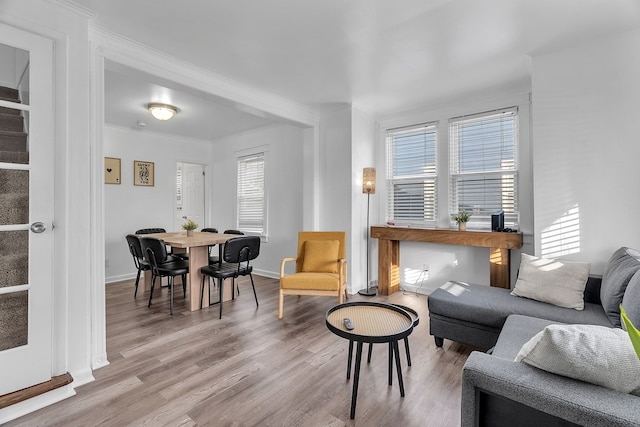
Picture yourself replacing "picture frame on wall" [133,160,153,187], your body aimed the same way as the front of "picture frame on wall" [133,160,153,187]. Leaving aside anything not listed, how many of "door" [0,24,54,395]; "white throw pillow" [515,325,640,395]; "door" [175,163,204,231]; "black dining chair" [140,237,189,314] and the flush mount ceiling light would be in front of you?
4

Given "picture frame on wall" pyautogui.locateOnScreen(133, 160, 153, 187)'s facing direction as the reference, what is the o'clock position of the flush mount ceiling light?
The flush mount ceiling light is roughly at 12 o'clock from the picture frame on wall.

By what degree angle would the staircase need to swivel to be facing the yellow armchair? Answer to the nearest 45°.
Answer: approximately 90° to its left

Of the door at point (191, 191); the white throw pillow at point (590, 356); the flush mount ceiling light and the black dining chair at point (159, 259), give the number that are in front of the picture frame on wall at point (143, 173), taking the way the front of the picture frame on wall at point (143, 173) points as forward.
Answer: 3

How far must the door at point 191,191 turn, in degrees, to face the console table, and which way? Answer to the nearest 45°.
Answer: approximately 45° to its left

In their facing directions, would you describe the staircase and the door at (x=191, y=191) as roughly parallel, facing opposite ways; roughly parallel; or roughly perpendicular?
roughly parallel

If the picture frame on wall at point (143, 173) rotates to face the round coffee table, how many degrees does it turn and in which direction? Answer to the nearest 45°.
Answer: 0° — it already faces it

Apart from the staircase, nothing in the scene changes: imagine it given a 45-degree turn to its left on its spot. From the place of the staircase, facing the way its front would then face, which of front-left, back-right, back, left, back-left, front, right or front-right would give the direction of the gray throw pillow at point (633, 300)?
front

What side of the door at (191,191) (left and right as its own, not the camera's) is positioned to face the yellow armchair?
front

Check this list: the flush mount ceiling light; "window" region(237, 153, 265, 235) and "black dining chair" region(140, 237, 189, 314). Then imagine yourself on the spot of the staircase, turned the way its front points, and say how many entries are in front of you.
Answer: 0

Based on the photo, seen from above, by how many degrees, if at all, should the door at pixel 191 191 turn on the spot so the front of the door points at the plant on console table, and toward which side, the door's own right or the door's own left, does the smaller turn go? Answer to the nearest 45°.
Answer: approximately 45° to the door's own left

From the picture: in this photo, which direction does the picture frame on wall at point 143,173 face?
toward the camera

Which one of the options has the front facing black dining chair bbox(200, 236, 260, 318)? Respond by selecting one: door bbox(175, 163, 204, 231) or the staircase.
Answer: the door

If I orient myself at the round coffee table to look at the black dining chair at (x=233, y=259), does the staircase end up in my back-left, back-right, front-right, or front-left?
front-left

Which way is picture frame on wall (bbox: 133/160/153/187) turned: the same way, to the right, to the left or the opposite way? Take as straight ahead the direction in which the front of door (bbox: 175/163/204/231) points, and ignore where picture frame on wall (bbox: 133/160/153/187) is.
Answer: the same way
